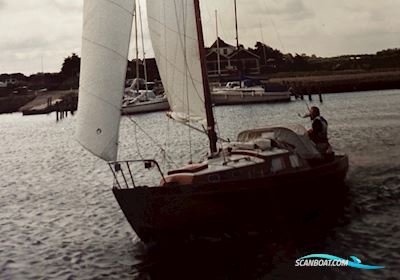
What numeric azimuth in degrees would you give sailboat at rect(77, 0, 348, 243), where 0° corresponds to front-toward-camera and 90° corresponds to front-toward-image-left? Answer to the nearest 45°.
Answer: approximately 45°

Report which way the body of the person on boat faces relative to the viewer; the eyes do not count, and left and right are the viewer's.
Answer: facing to the left of the viewer
